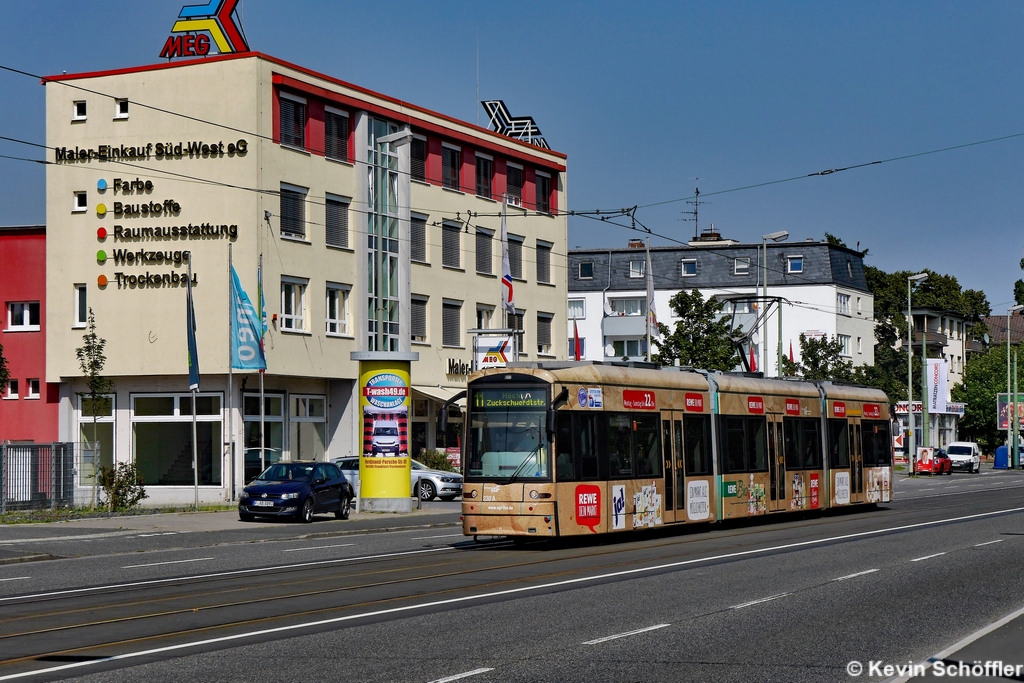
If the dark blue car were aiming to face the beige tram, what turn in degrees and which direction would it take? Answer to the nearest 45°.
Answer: approximately 90° to its left

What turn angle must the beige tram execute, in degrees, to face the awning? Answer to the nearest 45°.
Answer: approximately 135° to its right

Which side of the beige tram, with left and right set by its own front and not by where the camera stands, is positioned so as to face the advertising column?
right

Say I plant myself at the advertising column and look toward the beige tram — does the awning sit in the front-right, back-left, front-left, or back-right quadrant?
back-left

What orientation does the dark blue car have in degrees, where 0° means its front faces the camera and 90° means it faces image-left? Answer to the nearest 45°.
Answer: approximately 45°

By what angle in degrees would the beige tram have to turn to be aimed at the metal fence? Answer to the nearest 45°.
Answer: approximately 90° to its right

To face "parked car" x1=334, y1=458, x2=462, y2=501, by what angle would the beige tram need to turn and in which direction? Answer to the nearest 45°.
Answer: approximately 135° to its right

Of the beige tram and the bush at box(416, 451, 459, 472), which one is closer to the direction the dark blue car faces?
the beige tram

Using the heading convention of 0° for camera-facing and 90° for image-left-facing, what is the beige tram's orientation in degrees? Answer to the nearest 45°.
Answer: approximately 45°

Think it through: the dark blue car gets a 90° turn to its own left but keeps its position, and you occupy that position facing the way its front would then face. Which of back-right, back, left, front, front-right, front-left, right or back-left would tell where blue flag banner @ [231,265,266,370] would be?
back-left
